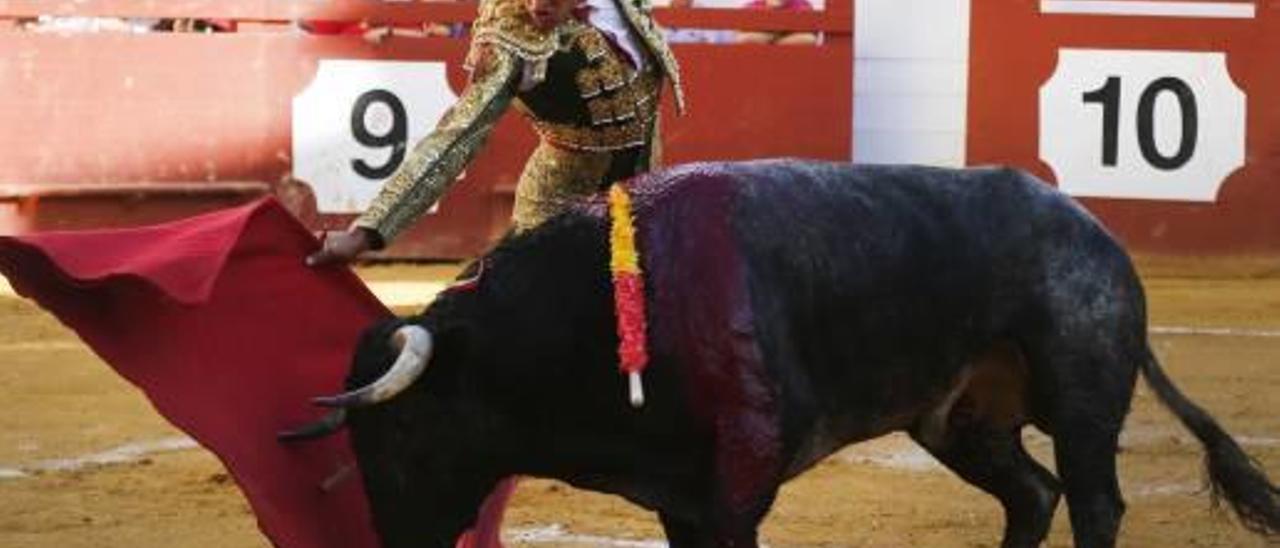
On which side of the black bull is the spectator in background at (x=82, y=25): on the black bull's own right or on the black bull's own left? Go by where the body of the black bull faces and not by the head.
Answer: on the black bull's own right

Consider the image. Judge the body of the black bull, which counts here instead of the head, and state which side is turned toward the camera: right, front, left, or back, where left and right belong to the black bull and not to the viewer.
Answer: left

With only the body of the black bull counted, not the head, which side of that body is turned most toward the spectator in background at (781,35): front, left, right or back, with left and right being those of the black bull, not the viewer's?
right

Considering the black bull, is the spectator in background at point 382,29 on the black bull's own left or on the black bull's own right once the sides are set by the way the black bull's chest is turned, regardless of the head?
on the black bull's own right

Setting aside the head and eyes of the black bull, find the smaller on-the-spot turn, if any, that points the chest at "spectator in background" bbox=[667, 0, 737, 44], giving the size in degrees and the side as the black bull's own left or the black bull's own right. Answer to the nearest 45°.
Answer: approximately 90° to the black bull's own right
